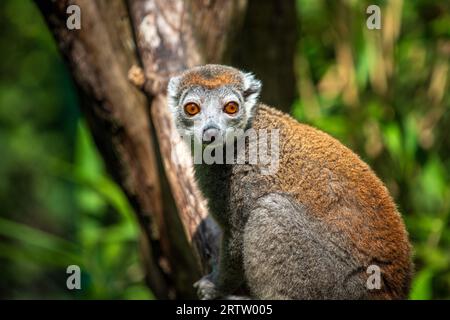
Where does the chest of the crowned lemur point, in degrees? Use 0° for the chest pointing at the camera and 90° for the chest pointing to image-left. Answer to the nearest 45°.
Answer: approximately 90°
